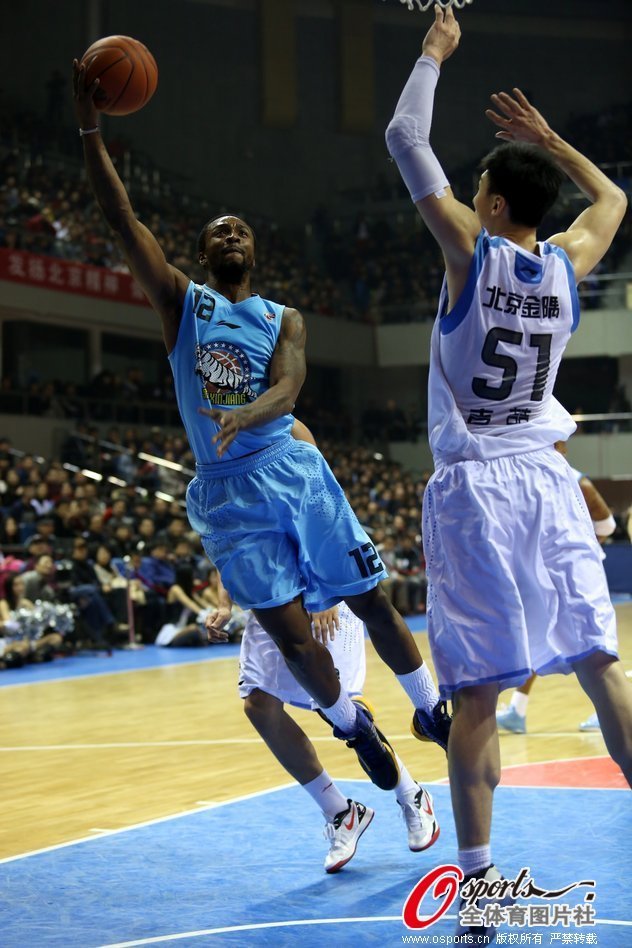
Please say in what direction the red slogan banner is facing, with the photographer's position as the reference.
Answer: facing the viewer and to the right of the viewer

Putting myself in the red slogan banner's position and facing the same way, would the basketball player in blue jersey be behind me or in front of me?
in front

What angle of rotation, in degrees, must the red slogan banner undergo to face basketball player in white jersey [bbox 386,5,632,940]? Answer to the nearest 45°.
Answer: approximately 45° to its right

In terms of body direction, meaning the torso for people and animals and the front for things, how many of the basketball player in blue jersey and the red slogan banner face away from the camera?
0

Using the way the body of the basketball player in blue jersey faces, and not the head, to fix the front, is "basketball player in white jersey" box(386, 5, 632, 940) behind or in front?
in front

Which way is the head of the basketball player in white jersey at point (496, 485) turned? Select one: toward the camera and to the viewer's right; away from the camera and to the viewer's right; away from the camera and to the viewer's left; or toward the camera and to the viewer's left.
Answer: away from the camera and to the viewer's left

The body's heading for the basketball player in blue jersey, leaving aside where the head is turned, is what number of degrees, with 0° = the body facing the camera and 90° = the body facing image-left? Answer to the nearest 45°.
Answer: approximately 0°
